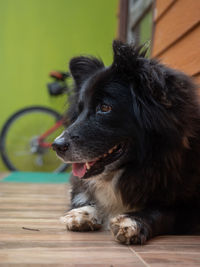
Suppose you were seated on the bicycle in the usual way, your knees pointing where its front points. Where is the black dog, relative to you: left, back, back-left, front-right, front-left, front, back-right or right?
right

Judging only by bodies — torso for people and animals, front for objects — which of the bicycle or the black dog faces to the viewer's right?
the bicycle

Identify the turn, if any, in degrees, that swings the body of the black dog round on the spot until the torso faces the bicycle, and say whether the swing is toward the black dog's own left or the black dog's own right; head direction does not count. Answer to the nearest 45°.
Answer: approximately 90° to the black dog's own right

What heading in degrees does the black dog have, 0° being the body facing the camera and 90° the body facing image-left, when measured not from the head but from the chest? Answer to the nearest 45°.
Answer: approximately 45°

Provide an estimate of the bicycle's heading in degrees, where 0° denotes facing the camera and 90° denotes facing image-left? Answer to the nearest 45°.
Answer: approximately 270°

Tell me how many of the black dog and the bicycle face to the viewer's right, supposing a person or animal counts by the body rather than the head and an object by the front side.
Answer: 1

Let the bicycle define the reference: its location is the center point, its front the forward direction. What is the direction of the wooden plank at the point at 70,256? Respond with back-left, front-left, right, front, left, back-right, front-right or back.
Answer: right

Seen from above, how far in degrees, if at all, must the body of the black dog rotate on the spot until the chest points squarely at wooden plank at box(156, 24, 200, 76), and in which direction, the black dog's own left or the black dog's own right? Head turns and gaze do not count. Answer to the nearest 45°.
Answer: approximately 180°

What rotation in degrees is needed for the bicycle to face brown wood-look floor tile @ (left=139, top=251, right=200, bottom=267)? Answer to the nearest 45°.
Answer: approximately 90° to its right

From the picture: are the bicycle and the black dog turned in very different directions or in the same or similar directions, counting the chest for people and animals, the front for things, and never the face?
very different directions
